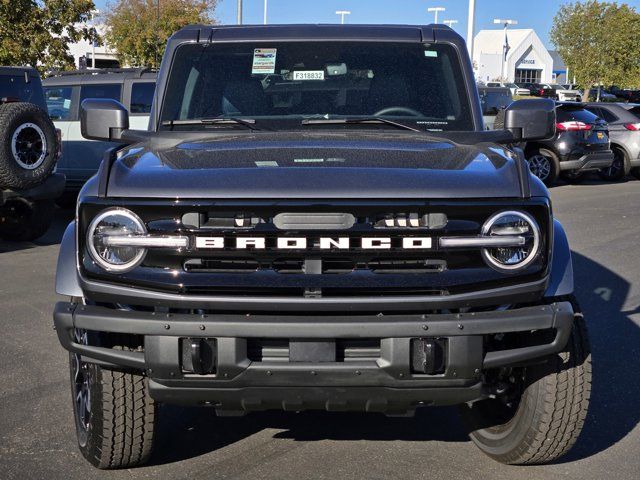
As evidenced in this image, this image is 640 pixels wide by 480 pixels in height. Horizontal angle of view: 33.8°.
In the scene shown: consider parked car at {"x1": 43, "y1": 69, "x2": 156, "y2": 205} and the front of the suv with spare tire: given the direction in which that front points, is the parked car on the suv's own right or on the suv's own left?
on the suv's own right

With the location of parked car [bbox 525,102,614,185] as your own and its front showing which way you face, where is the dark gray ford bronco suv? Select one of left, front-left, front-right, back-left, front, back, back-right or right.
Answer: back-left

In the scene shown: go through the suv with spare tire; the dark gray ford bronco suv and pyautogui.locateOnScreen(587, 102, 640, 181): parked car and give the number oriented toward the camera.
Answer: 1

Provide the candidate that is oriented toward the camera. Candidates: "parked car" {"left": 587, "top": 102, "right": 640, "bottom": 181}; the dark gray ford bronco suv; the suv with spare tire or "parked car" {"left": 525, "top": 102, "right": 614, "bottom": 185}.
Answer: the dark gray ford bronco suv

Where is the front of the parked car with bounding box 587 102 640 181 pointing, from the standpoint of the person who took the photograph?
facing away from the viewer and to the left of the viewer

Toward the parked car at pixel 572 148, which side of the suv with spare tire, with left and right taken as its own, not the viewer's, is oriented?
right

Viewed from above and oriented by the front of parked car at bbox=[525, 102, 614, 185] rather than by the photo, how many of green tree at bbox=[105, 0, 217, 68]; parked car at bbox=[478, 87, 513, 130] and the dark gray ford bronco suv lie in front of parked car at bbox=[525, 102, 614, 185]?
2

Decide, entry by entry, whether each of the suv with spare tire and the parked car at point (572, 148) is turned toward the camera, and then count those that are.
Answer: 0

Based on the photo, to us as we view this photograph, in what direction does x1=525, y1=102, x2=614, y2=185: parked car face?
facing away from the viewer and to the left of the viewer

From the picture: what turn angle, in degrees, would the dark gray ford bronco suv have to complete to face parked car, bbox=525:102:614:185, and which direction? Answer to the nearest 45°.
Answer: approximately 180°
